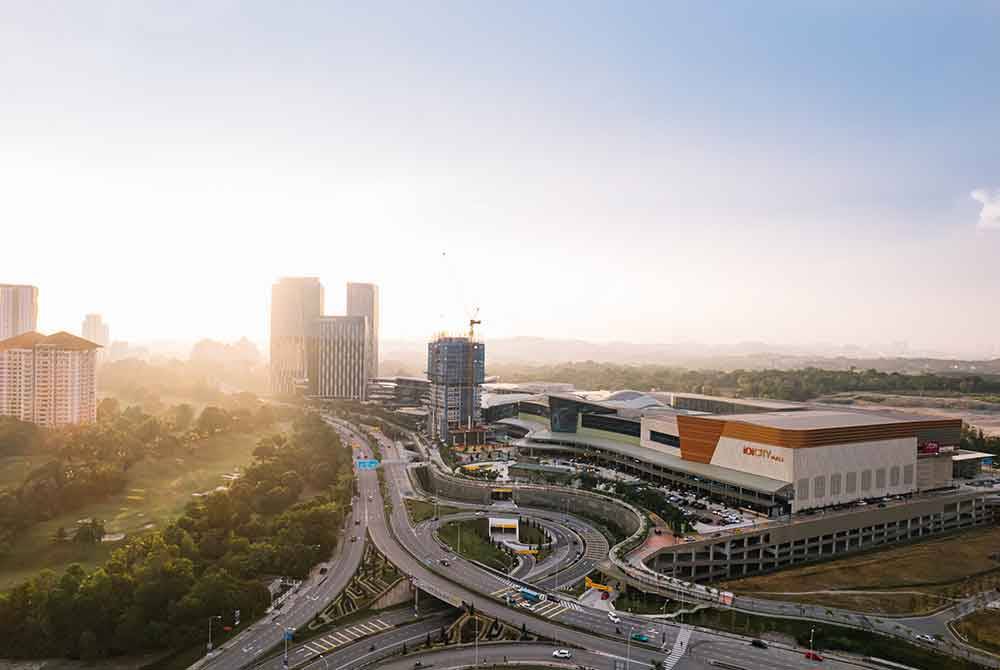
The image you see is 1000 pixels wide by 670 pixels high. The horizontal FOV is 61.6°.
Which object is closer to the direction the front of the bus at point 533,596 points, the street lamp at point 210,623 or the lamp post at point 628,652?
the lamp post

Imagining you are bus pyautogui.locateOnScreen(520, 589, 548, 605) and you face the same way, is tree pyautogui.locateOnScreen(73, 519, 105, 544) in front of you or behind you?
behind

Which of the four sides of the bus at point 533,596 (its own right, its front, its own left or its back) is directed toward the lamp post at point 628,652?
front

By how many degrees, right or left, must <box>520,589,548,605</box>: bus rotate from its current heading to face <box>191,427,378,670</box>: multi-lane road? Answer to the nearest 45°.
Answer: approximately 135° to its right

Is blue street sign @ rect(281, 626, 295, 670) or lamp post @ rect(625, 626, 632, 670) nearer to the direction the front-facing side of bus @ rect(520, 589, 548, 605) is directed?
the lamp post

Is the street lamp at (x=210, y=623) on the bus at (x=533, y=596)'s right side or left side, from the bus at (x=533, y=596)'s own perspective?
on its right

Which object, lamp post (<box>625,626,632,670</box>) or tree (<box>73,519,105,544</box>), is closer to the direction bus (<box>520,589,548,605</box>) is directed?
the lamp post

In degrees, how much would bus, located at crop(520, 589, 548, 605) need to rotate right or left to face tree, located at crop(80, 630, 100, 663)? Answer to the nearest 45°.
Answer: approximately 135° to its right

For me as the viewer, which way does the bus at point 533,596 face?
facing the viewer and to the right of the viewer
